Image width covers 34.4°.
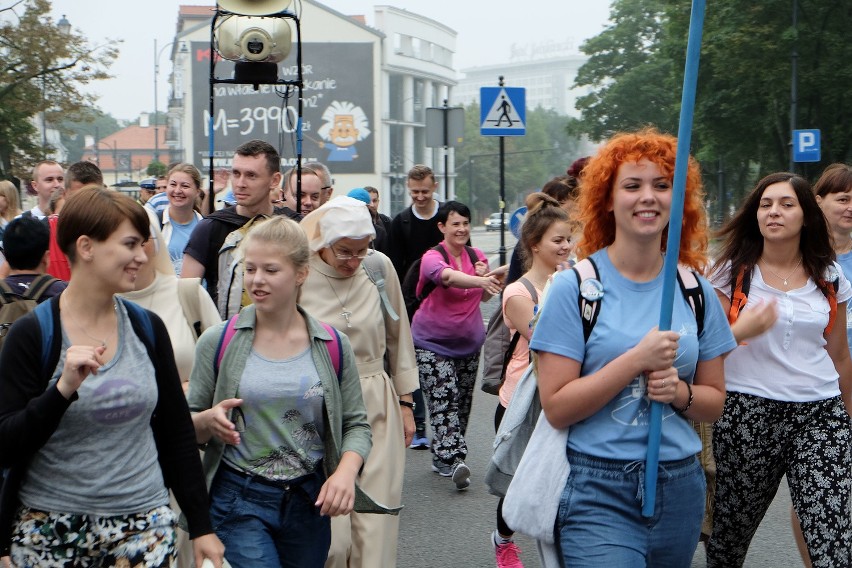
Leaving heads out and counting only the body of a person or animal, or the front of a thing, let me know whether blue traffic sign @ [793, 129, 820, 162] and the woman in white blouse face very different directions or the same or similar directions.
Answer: same or similar directions

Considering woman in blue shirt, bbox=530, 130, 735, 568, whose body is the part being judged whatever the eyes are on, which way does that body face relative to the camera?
toward the camera

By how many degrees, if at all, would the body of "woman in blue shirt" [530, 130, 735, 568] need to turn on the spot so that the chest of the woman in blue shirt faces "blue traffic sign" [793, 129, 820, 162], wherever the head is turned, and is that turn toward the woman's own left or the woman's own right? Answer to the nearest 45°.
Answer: approximately 180°

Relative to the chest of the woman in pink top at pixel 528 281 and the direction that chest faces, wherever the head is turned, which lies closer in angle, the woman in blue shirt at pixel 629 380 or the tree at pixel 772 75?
the woman in blue shirt

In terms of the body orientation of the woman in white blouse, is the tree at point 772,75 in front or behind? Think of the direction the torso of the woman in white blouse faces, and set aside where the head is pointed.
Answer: behind

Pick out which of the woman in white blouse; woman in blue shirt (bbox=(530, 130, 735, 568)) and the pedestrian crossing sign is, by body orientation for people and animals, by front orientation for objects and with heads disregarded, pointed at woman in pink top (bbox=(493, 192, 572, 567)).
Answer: the pedestrian crossing sign

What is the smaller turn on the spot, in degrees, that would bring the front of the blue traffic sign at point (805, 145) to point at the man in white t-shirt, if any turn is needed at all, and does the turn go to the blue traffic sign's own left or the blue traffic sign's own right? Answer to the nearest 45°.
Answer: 0° — it already faces them

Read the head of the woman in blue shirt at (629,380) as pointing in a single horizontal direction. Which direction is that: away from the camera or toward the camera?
toward the camera

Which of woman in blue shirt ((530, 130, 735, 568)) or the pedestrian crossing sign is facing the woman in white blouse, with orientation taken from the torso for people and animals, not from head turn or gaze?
the pedestrian crossing sign

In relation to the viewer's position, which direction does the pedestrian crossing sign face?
facing the viewer

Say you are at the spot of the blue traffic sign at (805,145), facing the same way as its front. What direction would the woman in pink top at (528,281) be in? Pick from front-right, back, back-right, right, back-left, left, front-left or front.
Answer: front

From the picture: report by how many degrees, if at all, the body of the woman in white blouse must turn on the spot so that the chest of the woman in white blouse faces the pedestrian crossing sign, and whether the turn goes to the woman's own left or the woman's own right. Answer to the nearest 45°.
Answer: approximately 180°

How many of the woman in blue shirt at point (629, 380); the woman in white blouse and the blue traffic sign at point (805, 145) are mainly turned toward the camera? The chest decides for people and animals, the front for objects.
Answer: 3

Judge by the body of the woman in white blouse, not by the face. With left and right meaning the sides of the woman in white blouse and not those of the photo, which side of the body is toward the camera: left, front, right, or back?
front

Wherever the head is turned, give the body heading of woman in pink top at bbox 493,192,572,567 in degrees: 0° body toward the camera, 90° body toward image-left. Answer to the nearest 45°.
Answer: approximately 315°
